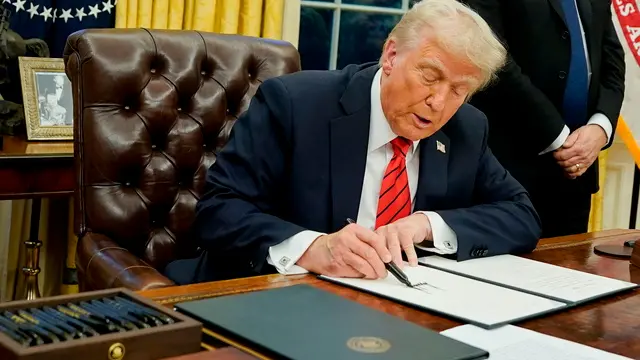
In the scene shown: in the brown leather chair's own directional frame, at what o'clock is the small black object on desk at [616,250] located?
The small black object on desk is roughly at 11 o'clock from the brown leather chair.

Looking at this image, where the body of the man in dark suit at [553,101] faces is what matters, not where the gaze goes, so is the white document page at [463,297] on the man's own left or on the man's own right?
on the man's own right

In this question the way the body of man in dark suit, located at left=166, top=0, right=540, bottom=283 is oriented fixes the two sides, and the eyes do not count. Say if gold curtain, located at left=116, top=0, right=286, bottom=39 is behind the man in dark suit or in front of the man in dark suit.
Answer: behind

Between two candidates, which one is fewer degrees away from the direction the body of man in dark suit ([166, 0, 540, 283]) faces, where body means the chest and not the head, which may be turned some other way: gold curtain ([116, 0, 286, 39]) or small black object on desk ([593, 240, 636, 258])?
the small black object on desk

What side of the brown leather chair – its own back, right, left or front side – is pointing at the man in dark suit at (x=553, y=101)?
left

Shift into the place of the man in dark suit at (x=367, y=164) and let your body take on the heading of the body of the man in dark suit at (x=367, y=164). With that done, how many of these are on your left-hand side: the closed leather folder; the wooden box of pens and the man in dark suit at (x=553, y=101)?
1

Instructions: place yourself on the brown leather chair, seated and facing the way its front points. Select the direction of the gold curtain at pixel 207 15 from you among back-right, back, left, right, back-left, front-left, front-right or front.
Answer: back-left

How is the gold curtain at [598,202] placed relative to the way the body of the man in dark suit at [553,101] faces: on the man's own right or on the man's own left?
on the man's own left

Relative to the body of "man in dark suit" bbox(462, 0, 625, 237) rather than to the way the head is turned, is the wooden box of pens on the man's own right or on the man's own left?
on the man's own right
